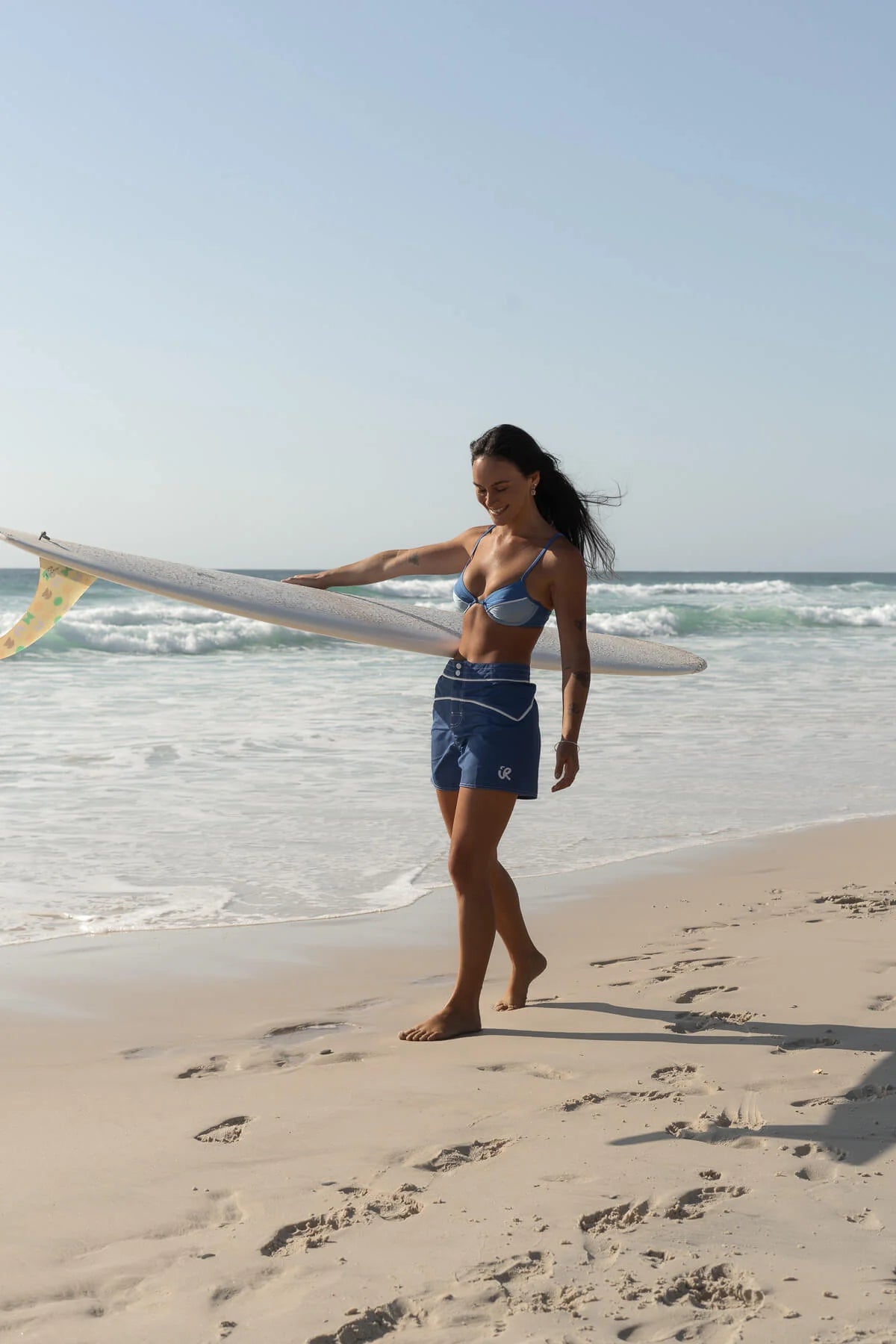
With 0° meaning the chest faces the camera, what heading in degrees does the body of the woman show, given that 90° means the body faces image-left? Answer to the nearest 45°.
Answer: approximately 45°
